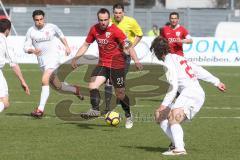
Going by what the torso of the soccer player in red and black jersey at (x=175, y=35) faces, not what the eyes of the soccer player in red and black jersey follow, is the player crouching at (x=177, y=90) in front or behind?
in front

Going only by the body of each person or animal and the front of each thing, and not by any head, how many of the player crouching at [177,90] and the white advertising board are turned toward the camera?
1

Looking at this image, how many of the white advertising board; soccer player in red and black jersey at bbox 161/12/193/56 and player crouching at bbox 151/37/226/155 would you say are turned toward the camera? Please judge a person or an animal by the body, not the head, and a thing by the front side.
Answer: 2

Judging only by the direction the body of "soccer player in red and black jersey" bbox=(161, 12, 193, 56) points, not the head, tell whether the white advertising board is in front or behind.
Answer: behind

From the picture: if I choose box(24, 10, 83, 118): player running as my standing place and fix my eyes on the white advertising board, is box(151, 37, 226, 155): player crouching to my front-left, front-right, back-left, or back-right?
back-right

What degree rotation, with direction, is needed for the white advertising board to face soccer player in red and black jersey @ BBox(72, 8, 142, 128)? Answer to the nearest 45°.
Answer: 0° — it already faces them

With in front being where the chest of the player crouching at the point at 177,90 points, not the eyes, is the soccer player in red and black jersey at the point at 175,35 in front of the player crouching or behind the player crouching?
in front

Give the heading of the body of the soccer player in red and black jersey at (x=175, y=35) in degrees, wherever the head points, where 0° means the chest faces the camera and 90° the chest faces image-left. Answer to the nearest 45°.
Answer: approximately 0°
